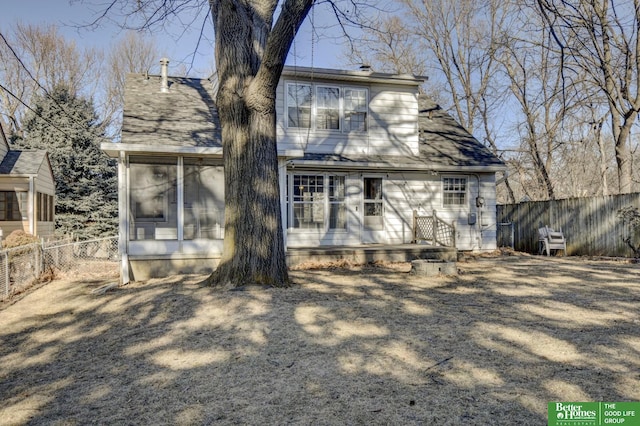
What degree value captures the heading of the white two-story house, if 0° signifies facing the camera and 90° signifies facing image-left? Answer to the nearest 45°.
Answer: approximately 180°

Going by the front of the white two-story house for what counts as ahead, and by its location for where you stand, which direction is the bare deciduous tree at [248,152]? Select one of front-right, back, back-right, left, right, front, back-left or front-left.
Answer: back

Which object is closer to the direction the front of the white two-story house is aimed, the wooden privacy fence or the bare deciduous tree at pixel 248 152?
the bare deciduous tree

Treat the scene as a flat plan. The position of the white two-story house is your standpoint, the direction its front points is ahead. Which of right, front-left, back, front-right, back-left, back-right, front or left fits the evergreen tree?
front-left

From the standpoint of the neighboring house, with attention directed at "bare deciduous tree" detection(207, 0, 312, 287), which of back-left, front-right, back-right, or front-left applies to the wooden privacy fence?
front-left

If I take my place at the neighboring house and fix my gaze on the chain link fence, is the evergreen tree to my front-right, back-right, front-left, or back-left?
back-left

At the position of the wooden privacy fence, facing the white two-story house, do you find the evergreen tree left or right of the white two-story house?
right

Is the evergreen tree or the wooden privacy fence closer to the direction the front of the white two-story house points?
the evergreen tree

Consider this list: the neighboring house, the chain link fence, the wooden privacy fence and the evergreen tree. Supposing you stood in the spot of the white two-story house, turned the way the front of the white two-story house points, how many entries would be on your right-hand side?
1
